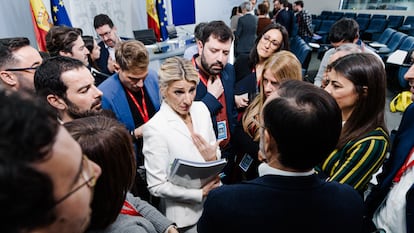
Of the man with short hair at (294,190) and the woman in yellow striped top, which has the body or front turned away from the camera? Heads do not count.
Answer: the man with short hair

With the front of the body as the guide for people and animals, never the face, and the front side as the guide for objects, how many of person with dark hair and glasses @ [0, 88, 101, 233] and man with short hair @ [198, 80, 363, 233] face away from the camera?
1

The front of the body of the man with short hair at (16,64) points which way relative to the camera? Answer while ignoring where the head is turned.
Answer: to the viewer's right

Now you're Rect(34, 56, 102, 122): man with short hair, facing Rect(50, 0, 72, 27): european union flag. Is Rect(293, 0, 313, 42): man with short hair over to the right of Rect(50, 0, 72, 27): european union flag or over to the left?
right

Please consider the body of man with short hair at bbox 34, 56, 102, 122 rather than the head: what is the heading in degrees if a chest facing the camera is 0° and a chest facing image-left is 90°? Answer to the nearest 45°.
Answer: approximately 270°

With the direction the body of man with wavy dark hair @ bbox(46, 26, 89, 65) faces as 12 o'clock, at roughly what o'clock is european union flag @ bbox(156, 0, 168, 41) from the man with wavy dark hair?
The european union flag is roughly at 10 o'clock from the man with wavy dark hair.

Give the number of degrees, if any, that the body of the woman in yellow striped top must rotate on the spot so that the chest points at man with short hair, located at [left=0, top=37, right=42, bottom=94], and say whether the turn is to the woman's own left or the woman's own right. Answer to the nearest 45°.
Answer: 0° — they already face them

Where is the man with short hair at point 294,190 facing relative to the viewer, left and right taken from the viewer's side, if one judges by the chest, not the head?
facing away from the viewer

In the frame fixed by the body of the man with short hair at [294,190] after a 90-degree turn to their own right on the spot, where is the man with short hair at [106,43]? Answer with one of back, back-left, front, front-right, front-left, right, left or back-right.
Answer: back-left

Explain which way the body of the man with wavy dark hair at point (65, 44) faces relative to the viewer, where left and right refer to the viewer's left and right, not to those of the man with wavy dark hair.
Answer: facing to the right of the viewer

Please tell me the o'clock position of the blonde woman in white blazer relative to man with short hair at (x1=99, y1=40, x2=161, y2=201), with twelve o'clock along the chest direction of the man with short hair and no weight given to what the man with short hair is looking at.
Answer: The blonde woman in white blazer is roughly at 1 o'clock from the man with short hair.
